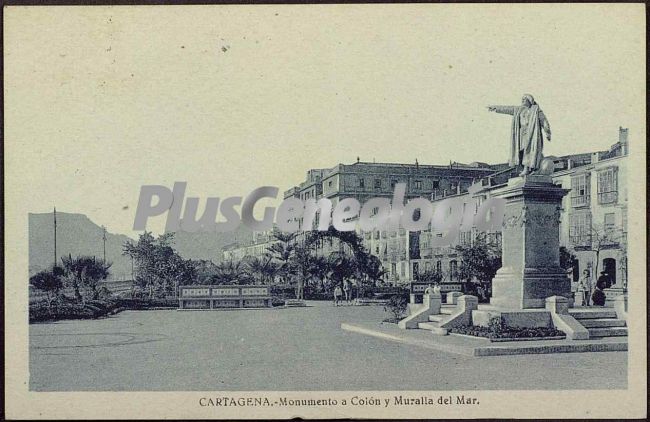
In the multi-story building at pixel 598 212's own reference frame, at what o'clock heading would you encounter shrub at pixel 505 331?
The shrub is roughly at 11 o'clock from the multi-story building.

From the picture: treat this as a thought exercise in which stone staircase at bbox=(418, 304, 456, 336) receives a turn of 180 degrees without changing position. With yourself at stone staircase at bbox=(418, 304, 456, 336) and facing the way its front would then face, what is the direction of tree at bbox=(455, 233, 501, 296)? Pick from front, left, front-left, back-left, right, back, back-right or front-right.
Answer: front-left

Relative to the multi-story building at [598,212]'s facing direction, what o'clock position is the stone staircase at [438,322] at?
The stone staircase is roughly at 12 o'clock from the multi-story building.

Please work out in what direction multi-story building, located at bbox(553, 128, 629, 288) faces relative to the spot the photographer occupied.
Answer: facing the viewer and to the left of the viewer

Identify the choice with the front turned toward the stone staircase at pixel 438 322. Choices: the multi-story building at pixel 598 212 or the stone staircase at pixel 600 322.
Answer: the multi-story building

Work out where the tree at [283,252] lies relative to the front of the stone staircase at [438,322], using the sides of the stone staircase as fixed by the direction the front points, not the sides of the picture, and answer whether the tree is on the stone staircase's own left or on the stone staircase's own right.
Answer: on the stone staircase's own right

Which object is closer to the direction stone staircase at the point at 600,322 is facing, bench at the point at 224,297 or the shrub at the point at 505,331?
the shrub

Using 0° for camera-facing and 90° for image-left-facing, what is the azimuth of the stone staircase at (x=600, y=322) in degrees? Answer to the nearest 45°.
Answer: approximately 0°

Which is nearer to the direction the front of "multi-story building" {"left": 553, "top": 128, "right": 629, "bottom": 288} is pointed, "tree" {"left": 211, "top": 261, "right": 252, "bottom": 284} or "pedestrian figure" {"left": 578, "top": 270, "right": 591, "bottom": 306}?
the tree
